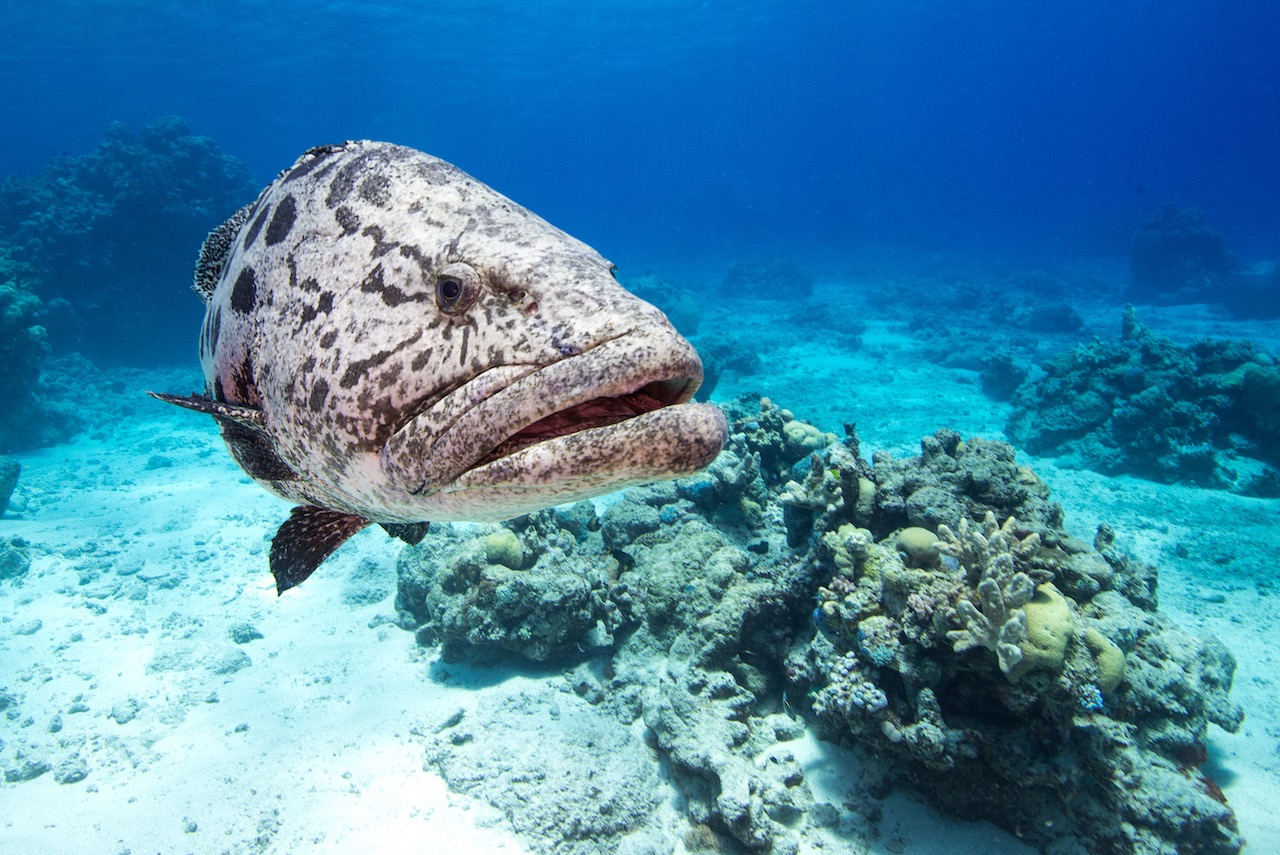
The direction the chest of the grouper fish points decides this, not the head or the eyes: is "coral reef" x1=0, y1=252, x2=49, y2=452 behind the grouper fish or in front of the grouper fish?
behind

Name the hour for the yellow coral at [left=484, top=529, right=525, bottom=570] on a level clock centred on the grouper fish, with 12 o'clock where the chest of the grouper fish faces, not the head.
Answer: The yellow coral is roughly at 8 o'clock from the grouper fish.

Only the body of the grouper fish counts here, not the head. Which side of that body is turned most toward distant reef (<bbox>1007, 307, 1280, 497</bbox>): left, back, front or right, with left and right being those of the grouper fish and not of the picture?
left

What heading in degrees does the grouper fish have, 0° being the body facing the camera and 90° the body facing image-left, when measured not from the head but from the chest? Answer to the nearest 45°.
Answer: approximately 315°

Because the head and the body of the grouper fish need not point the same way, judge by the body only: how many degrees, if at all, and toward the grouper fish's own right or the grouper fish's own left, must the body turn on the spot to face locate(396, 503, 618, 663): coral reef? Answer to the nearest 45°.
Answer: approximately 135° to the grouper fish's own left

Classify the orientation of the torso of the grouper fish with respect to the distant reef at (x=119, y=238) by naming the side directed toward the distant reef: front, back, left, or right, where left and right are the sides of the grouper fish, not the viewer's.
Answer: back

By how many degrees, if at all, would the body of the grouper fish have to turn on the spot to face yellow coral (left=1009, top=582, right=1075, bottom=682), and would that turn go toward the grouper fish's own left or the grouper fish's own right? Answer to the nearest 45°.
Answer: approximately 45° to the grouper fish's own left

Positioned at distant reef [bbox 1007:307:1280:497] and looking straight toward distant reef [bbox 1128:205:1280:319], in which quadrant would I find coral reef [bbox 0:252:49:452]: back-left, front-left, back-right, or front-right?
back-left

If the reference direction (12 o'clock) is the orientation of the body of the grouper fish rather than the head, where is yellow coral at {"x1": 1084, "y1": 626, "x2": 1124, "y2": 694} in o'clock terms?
The yellow coral is roughly at 10 o'clock from the grouper fish.
